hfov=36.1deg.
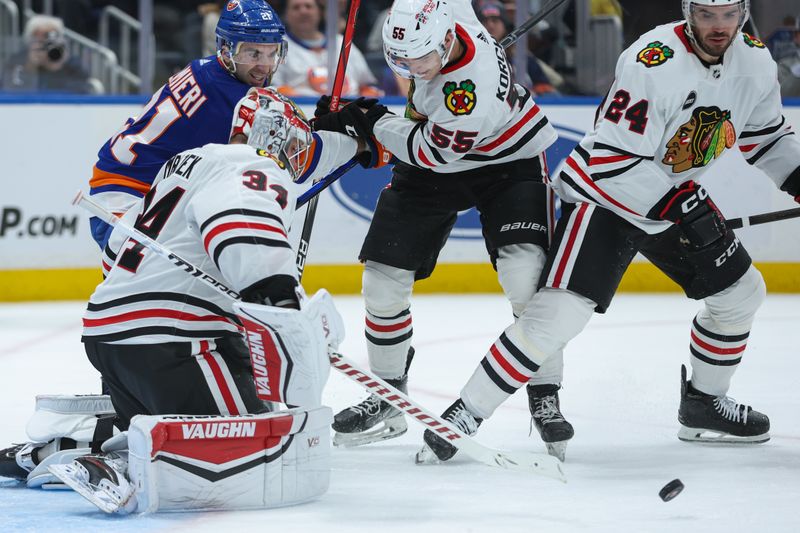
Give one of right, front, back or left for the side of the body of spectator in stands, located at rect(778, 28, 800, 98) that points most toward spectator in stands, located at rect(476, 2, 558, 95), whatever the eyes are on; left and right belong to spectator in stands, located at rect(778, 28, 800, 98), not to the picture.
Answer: right

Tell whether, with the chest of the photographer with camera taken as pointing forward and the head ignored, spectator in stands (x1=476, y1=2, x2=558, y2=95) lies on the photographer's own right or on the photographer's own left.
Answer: on the photographer's own left

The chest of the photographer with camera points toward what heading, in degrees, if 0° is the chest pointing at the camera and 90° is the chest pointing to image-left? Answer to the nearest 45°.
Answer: approximately 0°

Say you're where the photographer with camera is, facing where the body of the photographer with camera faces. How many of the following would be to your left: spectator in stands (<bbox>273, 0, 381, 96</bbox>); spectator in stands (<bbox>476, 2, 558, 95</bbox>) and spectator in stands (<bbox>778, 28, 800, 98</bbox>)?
3

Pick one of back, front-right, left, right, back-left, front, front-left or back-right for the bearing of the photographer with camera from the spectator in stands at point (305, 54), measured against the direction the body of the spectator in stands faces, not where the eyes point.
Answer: right

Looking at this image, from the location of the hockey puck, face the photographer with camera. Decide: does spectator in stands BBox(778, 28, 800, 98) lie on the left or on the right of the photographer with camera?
right

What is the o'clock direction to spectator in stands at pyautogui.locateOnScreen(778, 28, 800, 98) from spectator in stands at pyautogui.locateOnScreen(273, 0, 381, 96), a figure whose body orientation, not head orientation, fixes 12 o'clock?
spectator in stands at pyautogui.locateOnScreen(778, 28, 800, 98) is roughly at 9 o'clock from spectator in stands at pyautogui.locateOnScreen(273, 0, 381, 96).

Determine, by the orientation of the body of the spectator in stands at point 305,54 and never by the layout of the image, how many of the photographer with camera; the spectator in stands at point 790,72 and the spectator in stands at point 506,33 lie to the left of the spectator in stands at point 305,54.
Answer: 2
